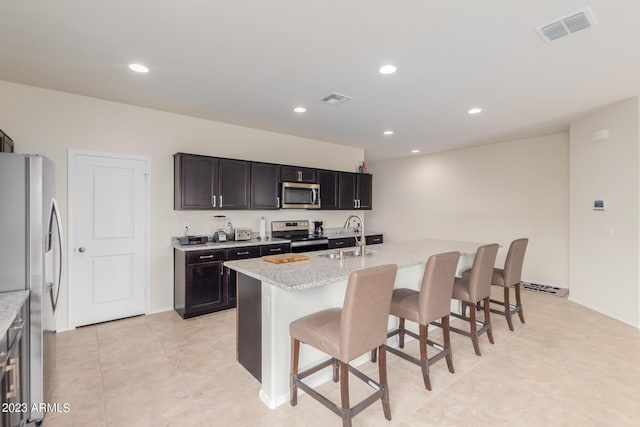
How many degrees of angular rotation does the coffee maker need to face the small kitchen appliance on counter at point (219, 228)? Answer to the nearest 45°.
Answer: approximately 90° to its right

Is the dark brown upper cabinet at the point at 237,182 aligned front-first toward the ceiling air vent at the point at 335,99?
yes

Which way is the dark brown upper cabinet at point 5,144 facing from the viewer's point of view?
to the viewer's right

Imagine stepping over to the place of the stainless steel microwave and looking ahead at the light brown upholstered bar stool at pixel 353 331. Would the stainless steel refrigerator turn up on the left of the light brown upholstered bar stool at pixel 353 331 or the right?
right

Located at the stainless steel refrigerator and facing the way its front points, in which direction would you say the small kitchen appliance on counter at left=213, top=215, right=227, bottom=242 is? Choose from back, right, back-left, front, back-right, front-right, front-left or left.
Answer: front-left

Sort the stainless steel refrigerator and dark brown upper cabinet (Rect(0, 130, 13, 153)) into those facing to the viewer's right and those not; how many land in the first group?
2

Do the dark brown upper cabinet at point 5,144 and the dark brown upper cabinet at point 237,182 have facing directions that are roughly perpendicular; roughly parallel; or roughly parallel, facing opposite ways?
roughly perpendicular

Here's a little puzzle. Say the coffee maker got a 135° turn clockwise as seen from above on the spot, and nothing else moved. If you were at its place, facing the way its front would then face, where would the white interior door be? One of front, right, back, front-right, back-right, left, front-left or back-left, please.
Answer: front-left

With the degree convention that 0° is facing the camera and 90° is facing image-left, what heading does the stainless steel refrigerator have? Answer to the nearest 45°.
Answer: approximately 270°
